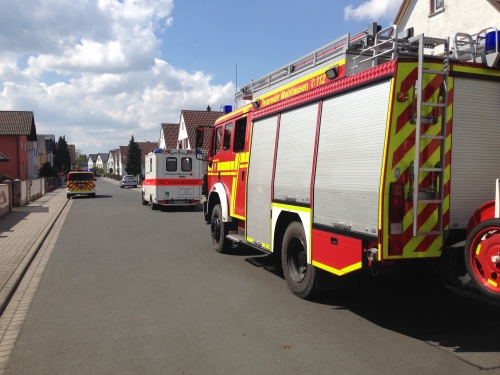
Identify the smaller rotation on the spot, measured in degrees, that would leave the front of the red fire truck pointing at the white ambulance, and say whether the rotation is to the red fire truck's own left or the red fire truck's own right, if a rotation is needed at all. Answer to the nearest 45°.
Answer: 0° — it already faces it

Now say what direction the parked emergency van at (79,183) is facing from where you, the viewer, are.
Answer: facing away from the viewer

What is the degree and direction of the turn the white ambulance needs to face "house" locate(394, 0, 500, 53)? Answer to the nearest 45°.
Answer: approximately 90° to its right

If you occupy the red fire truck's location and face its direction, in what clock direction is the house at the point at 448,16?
The house is roughly at 2 o'clock from the red fire truck.

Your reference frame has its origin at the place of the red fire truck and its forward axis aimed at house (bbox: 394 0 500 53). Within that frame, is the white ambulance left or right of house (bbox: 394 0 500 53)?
left

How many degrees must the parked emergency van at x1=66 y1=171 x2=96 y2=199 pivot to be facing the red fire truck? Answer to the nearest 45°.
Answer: approximately 180°

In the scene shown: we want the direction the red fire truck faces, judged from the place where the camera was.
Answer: facing away from the viewer and to the left of the viewer

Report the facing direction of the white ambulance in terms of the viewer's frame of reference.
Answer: facing away from the viewer

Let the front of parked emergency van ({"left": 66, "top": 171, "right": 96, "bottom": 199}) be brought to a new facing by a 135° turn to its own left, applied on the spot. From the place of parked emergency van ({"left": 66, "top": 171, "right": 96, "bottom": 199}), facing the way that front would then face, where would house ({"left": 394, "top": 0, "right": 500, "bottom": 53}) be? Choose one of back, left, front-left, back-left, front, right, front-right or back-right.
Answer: left
